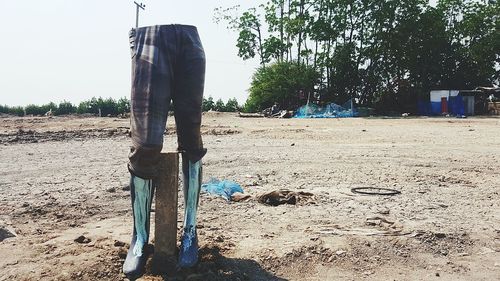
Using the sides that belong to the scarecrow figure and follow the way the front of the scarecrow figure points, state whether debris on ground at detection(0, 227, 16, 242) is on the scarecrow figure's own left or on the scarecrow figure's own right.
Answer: on the scarecrow figure's own right

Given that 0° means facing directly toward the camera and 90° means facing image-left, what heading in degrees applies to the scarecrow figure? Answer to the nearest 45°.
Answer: approximately 0°

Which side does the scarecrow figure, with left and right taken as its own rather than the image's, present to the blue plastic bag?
back

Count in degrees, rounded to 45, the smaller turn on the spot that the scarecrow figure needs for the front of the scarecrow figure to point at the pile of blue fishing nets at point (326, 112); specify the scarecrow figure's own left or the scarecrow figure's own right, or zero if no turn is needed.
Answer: approximately 180°

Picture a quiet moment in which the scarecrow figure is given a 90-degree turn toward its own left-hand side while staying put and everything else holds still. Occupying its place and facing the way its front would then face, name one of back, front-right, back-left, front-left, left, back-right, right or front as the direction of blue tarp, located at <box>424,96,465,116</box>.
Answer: front-left

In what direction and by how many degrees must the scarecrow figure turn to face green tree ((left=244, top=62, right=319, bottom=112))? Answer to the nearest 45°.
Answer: approximately 180°

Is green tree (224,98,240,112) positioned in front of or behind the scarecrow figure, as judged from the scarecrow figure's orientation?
behind
